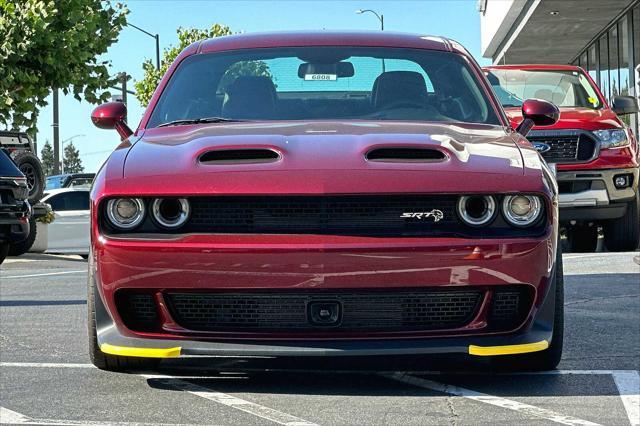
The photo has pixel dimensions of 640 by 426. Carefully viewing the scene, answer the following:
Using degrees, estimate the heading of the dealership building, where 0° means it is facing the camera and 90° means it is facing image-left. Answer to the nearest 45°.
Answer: approximately 45°

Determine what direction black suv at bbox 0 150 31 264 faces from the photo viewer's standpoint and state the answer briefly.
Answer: facing away from the viewer and to the left of the viewer

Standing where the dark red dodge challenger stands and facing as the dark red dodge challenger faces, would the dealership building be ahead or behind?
behind

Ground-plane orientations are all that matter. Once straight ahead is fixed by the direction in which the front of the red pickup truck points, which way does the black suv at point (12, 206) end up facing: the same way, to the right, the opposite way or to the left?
to the right

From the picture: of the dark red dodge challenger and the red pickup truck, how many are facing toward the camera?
2
